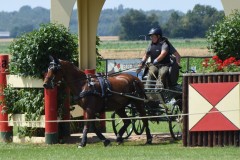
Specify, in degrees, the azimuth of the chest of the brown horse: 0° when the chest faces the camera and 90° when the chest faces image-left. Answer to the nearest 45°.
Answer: approximately 90°

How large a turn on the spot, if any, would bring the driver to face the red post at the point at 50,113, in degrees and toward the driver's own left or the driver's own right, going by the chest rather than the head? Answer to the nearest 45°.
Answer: approximately 45° to the driver's own right

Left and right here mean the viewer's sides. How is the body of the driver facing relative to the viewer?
facing the viewer and to the left of the viewer

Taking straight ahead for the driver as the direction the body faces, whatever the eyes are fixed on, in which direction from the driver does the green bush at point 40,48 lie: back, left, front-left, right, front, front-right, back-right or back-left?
front-right

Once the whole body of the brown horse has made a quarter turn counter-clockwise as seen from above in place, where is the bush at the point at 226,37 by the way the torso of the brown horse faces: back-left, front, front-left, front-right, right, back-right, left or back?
left

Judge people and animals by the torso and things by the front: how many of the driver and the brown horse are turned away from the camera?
0

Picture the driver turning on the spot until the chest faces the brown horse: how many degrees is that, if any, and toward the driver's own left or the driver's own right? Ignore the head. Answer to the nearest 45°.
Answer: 0° — they already face it

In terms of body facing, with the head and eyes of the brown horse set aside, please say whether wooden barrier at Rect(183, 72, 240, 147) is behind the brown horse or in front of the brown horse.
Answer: behind

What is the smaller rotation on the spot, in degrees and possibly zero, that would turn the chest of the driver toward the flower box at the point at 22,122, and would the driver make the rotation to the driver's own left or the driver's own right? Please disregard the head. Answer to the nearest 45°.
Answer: approximately 45° to the driver's own right
